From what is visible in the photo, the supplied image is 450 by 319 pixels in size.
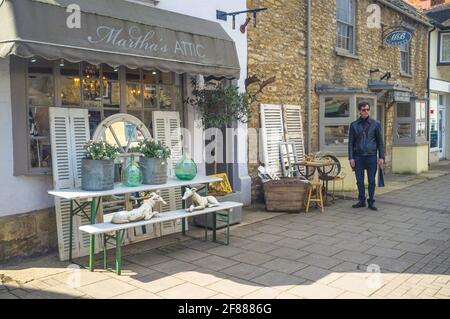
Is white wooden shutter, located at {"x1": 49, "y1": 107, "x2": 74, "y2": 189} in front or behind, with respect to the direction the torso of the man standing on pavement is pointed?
in front

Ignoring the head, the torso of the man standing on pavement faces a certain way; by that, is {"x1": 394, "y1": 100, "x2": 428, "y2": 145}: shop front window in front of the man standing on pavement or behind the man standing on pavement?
behind

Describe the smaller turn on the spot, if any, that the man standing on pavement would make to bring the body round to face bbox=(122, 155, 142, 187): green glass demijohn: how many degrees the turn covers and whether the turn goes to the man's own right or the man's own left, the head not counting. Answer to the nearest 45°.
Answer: approximately 45° to the man's own right

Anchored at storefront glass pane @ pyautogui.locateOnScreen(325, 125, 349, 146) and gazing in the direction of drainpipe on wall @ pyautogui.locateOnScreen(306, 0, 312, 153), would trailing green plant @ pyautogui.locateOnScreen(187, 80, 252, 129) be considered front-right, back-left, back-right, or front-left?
front-left

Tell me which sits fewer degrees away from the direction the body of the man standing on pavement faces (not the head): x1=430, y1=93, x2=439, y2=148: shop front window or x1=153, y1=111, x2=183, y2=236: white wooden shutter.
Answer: the white wooden shutter

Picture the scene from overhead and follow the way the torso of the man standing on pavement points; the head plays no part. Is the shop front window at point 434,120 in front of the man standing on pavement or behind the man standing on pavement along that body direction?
behind

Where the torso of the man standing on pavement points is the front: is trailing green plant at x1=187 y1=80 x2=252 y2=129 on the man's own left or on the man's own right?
on the man's own right

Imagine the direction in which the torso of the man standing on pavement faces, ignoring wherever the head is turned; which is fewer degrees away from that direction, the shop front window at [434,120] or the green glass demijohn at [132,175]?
the green glass demijohn

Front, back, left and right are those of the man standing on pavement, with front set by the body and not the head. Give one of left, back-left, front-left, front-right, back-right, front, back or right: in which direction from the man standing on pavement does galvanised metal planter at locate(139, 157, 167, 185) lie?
front-right

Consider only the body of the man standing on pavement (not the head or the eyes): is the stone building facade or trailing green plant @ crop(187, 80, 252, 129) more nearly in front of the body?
the trailing green plant

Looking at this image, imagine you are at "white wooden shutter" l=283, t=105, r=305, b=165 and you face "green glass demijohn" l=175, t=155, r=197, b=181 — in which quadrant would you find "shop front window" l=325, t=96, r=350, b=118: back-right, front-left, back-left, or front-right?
back-left

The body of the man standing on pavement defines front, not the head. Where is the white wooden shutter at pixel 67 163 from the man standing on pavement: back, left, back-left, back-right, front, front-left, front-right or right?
front-right

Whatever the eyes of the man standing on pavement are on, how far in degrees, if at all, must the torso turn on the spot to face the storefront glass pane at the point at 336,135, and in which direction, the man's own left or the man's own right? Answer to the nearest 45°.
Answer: approximately 180°

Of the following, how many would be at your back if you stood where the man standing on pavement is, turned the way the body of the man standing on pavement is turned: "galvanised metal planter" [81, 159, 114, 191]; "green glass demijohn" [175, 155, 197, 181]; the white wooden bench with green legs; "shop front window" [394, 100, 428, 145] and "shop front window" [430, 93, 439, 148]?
2

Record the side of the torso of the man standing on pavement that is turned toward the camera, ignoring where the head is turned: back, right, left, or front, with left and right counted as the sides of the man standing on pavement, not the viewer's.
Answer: front

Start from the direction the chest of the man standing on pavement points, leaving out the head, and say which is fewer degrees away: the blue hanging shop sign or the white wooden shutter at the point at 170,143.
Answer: the white wooden shutter

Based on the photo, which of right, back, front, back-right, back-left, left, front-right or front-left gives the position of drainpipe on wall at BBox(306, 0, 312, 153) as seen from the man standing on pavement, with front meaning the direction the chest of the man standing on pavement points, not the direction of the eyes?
back-right
